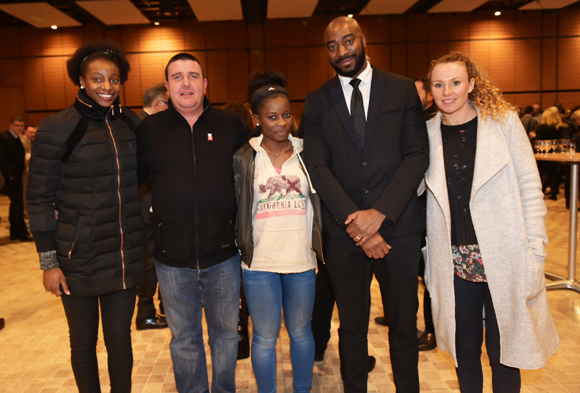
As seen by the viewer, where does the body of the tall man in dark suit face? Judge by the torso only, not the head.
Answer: toward the camera

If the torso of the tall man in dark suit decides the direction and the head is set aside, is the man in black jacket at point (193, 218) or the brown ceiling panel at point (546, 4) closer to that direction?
the man in black jacket

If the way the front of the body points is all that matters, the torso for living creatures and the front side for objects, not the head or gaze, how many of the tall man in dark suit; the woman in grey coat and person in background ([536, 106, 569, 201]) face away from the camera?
1

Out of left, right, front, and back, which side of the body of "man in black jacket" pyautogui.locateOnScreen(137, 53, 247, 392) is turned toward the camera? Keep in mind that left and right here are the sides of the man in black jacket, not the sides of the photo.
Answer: front

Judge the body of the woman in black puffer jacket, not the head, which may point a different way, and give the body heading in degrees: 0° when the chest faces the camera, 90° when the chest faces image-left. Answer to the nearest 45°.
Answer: approximately 315°

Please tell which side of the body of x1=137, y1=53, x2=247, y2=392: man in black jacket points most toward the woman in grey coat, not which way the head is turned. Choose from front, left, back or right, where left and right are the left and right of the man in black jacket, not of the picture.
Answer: left

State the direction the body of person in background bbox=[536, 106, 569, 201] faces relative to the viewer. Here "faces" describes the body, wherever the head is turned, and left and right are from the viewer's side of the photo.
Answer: facing away from the viewer

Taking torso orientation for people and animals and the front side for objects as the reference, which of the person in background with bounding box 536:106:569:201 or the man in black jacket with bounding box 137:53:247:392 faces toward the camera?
the man in black jacket

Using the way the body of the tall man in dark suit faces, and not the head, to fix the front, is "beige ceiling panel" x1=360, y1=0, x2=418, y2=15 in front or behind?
behind

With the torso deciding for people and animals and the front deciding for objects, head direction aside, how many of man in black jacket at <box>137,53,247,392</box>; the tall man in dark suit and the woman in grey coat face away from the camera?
0

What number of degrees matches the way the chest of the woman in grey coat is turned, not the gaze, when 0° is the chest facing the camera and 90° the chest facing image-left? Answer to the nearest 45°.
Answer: approximately 45°
